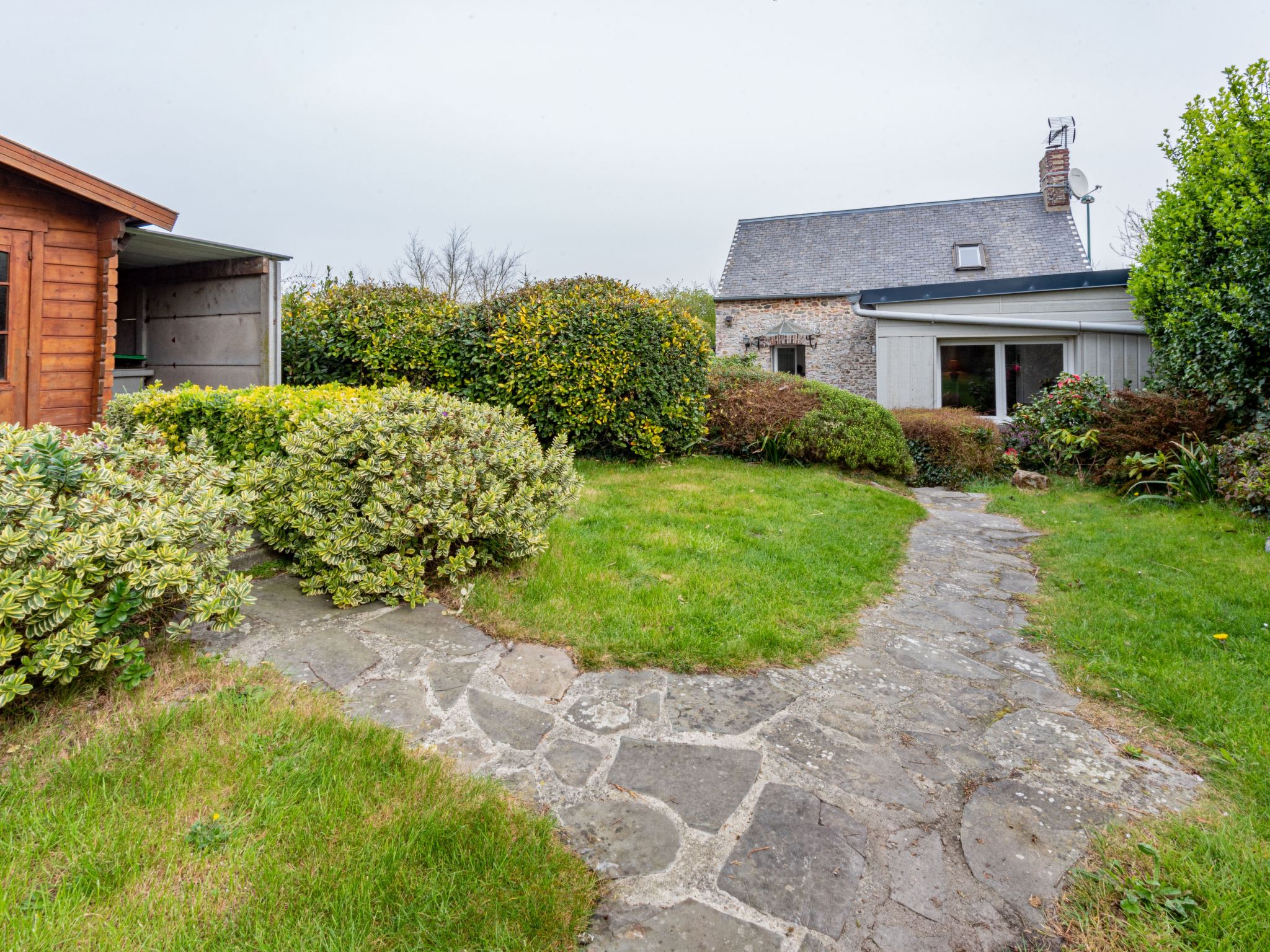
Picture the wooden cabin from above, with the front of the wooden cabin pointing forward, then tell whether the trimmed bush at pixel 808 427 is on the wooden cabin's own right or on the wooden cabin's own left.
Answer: on the wooden cabin's own left

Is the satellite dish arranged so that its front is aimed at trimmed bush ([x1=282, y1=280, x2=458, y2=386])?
no

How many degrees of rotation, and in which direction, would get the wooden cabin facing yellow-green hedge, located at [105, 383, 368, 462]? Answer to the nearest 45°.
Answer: approximately 45° to its left

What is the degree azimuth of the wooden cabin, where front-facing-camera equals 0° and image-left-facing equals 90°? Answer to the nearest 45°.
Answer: approximately 0°

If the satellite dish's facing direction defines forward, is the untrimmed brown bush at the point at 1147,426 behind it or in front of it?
in front

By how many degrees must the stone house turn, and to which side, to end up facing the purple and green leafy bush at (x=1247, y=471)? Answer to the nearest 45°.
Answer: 0° — it already faces it

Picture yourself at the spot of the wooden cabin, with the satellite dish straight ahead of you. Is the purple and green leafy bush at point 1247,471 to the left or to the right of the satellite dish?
right

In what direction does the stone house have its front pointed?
toward the camera

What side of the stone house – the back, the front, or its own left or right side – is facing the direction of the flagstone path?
front

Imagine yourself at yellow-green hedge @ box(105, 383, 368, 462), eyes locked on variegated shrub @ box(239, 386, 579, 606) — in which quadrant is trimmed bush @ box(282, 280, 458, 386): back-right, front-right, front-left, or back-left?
back-left

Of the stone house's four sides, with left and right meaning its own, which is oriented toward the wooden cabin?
front

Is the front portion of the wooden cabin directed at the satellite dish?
no

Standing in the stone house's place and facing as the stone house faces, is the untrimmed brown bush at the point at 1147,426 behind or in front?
in front

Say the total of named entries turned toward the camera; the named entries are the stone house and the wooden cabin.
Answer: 2
